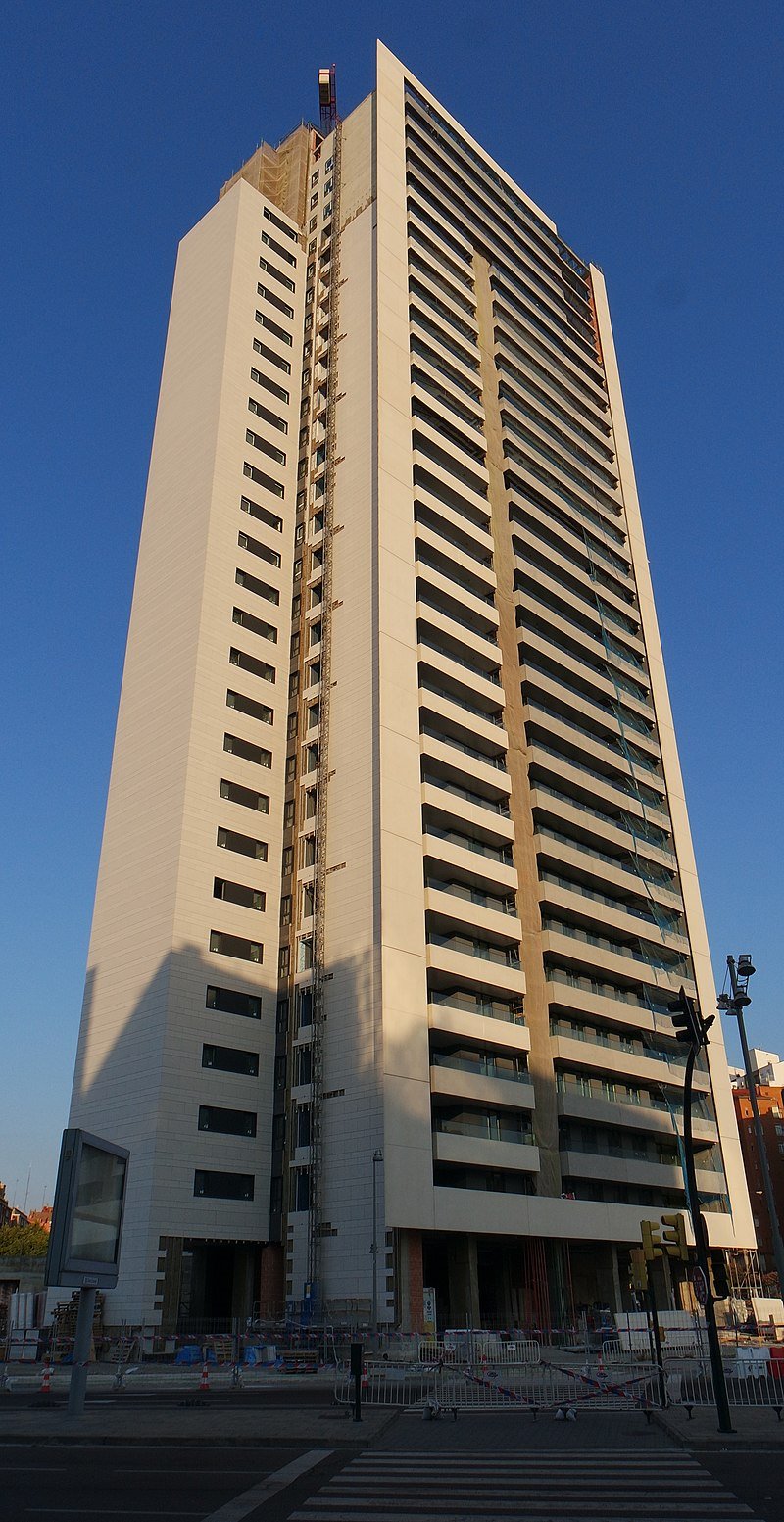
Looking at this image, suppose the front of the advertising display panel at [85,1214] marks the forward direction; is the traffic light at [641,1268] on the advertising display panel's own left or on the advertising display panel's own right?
on the advertising display panel's own left

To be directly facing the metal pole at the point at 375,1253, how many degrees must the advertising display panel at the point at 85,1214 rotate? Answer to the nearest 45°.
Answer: approximately 90° to its left

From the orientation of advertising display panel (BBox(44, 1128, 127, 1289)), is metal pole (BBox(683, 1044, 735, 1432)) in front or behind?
in front

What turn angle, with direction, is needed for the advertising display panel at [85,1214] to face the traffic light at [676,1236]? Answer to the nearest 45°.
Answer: approximately 45° to its left

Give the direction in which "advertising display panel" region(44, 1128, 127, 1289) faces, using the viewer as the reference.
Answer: facing the viewer and to the right of the viewer

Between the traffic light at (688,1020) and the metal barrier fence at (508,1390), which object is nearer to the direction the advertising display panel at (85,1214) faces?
the traffic light

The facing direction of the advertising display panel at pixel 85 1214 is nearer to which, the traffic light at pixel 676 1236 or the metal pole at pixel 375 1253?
the traffic light

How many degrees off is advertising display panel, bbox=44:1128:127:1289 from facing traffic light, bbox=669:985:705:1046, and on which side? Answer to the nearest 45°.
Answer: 0° — it already faces it

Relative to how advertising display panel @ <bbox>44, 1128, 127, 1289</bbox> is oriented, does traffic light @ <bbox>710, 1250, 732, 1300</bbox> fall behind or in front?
in front

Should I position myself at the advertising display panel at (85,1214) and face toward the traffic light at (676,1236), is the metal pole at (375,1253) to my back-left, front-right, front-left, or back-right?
front-left

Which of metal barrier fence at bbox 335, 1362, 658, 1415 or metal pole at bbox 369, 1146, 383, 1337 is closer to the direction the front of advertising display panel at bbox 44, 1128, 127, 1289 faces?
the metal barrier fence

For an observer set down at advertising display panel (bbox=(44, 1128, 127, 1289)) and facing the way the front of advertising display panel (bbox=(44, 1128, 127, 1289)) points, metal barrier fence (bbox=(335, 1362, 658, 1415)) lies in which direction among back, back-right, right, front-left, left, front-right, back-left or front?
front-left
